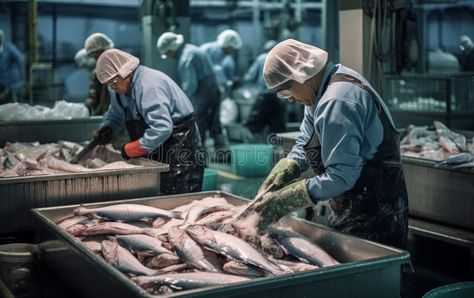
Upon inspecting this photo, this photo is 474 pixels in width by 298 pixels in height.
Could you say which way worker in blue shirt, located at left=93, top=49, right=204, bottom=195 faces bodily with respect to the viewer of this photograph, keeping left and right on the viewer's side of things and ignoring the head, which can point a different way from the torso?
facing to the left of the viewer

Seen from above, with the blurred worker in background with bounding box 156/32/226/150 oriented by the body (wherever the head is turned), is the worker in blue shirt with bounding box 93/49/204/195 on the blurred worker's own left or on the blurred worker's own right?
on the blurred worker's own left

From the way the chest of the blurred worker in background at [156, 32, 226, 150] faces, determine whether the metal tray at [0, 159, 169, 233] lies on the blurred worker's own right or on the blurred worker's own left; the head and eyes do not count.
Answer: on the blurred worker's own left

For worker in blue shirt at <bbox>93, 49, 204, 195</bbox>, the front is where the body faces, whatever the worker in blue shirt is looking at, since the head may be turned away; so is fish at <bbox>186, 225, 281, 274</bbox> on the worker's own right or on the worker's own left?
on the worker's own left

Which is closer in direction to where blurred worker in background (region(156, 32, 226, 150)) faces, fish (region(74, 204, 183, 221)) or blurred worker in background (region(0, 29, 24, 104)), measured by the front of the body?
the blurred worker in background

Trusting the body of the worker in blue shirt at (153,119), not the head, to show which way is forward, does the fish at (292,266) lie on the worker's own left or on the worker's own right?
on the worker's own left

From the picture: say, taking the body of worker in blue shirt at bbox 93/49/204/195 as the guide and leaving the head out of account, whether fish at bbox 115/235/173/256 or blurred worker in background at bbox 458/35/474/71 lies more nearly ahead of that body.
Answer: the fish

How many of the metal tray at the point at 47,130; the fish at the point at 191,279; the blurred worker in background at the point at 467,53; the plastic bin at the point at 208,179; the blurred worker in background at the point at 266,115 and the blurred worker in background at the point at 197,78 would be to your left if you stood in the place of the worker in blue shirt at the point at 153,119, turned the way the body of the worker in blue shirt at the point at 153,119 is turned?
1
